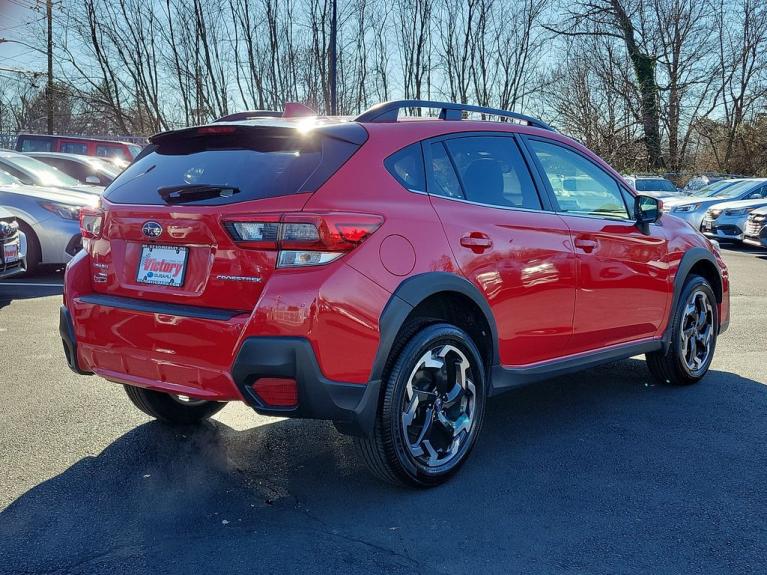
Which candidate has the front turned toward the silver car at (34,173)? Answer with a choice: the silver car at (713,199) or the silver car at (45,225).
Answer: the silver car at (713,199)

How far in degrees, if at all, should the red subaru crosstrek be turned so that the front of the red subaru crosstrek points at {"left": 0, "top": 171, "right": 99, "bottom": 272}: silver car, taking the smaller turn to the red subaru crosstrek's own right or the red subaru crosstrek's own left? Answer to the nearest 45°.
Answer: approximately 90° to the red subaru crosstrek's own left

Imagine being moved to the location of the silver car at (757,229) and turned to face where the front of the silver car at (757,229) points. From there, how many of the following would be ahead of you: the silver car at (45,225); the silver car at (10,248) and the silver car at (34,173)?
3

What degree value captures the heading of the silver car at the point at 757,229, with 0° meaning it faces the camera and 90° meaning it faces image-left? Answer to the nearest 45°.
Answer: approximately 45°
